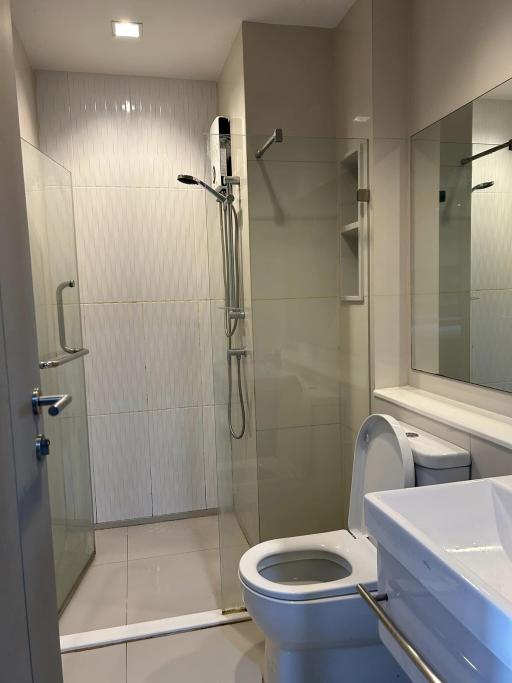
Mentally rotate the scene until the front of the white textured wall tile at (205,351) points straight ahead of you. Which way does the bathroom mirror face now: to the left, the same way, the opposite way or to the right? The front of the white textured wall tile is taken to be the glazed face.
to the right

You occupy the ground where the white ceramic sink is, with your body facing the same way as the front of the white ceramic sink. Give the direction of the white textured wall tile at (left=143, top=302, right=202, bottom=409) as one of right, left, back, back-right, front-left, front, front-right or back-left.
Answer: right

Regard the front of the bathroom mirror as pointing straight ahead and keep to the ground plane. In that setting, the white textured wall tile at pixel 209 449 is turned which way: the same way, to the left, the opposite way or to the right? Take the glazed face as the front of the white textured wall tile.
to the left

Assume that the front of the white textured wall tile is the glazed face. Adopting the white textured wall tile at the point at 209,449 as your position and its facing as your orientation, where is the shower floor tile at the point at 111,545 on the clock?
The shower floor tile is roughly at 2 o'clock from the white textured wall tile.

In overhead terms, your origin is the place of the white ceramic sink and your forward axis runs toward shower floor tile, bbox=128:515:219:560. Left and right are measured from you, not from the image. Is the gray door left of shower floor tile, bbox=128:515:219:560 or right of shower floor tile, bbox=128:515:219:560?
left

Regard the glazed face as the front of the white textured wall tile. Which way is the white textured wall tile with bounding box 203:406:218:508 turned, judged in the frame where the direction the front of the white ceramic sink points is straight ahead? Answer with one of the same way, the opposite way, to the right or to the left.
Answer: to the left

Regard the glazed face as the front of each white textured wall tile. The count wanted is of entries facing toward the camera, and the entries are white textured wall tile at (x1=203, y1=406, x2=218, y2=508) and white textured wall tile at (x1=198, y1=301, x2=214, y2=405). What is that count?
2

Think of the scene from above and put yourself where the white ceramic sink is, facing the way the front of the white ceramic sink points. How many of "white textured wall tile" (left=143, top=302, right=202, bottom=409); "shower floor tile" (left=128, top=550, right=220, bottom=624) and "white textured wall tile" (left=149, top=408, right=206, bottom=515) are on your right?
3

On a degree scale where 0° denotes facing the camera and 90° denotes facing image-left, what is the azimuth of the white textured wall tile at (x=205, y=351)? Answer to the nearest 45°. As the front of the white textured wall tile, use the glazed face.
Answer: approximately 0°

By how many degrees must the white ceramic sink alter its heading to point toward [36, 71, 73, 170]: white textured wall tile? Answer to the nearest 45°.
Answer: approximately 90° to its right

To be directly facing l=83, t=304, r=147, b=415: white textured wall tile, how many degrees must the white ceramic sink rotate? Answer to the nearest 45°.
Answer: approximately 90° to its right

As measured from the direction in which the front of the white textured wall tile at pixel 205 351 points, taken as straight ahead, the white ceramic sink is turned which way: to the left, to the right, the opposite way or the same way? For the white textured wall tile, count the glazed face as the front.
to the right
